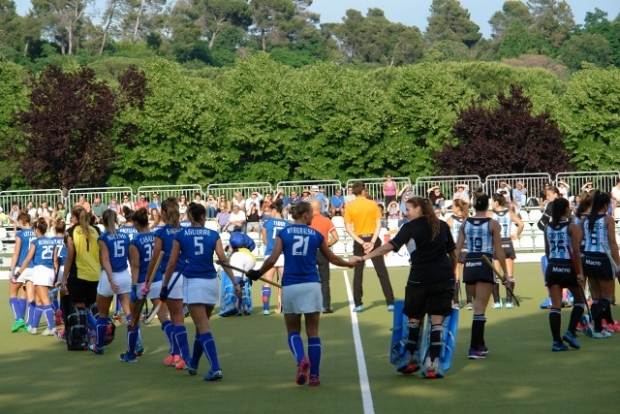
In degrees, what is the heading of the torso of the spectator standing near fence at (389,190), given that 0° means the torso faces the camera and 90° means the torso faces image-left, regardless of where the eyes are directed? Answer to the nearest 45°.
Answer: approximately 0°

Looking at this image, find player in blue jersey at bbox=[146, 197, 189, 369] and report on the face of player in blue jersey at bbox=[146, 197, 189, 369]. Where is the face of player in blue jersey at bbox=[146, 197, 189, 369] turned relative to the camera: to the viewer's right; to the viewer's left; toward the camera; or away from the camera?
away from the camera

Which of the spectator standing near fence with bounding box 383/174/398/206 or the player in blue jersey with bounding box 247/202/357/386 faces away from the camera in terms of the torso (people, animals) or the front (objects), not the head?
the player in blue jersey

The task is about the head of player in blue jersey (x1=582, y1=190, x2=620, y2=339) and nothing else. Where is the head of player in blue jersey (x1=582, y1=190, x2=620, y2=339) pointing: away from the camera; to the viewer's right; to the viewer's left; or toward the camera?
away from the camera

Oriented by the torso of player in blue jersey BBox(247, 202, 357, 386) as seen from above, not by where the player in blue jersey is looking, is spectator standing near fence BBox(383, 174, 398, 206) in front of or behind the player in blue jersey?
in front

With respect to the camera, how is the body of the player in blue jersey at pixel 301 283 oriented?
away from the camera

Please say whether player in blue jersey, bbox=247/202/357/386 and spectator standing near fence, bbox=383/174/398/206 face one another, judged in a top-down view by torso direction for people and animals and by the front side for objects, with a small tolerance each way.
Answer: yes

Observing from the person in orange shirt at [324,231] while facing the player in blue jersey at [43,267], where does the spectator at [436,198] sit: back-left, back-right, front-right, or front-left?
back-right
